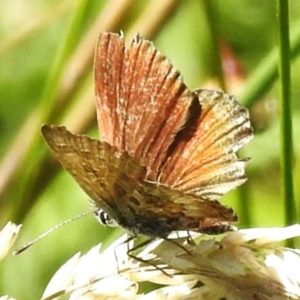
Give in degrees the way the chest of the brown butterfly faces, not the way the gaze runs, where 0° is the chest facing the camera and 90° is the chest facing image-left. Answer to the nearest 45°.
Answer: approximately 90°
